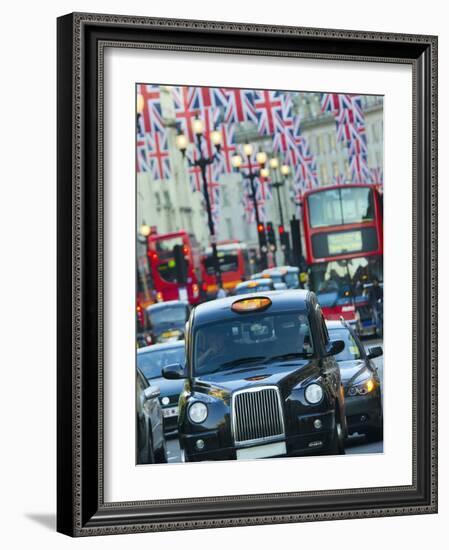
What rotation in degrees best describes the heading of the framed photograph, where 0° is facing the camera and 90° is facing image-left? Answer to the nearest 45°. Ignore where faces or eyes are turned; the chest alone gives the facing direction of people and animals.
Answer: approximately 315°
